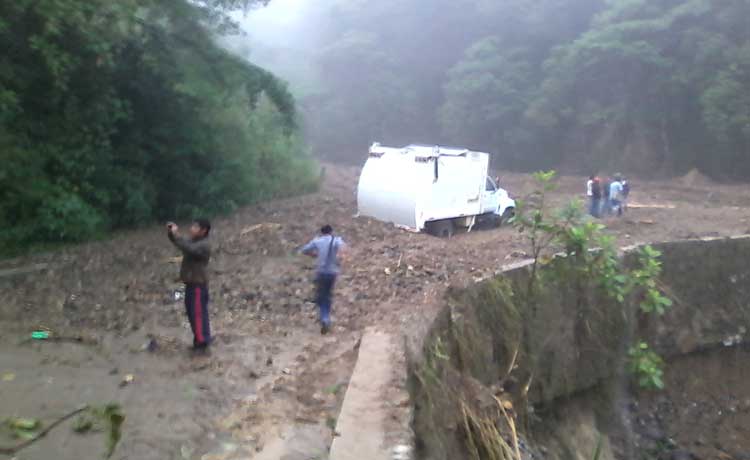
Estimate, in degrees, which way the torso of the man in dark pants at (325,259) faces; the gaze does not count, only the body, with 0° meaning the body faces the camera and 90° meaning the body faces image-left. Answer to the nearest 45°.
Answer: approximately 180°

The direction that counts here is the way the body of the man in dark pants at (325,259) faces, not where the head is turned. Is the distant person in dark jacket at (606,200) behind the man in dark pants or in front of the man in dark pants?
in front

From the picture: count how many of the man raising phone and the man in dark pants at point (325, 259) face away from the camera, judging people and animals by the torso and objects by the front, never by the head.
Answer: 1

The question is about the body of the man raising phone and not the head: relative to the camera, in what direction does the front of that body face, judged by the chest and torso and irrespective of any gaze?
to the viewer's left

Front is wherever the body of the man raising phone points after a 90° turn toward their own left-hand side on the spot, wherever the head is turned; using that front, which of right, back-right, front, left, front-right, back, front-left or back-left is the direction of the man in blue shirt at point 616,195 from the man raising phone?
back-left

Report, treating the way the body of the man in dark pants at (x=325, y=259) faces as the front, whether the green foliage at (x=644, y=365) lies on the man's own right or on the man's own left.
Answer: on the man's own right

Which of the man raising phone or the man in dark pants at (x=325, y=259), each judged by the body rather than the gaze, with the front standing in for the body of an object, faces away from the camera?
the man in dark pants

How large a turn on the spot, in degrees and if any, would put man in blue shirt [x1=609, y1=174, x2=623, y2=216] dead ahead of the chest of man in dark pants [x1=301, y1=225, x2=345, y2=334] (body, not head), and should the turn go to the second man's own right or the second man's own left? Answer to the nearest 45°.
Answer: approximately 45° to the second man's own right

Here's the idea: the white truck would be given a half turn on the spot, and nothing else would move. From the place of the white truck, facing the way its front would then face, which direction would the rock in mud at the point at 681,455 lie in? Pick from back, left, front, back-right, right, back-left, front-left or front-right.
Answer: left

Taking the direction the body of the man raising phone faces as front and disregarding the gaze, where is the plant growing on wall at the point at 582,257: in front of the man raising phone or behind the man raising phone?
behind

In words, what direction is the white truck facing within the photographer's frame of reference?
facing away from the viewer and to the right of the viewer

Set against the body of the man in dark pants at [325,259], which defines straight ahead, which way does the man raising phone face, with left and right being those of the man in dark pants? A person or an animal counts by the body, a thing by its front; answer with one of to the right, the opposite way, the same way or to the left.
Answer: to the left

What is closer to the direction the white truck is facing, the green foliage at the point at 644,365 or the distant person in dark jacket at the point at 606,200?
the distant person in dark jacket
